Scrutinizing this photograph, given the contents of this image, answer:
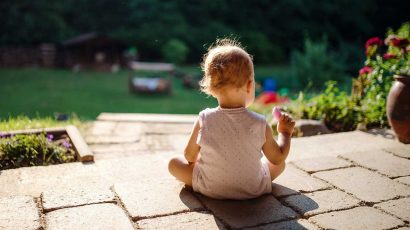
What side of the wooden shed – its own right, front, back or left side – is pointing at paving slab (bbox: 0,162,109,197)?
front

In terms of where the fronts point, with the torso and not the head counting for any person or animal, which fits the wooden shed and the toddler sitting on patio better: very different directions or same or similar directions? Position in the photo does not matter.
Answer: very different directions

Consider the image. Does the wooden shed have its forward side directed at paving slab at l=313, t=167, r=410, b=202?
yes

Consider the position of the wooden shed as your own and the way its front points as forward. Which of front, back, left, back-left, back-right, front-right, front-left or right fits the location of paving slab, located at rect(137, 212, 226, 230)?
front

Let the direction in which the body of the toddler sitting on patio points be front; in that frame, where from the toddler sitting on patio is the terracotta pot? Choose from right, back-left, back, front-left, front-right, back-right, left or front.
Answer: front-right

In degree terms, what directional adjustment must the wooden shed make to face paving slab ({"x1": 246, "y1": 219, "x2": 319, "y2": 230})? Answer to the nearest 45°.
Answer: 0° — it already faces it

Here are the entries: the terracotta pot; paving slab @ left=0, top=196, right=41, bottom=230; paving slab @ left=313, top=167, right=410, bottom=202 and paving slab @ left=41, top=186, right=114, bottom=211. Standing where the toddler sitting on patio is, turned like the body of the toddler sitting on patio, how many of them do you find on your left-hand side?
2

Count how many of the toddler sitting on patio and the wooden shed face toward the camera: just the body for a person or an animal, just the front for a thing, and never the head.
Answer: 1

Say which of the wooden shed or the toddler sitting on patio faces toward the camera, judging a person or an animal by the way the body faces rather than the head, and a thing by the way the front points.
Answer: the wooden shed

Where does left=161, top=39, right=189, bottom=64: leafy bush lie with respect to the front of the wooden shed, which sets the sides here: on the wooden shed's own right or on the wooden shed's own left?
on the wooden shed's own left

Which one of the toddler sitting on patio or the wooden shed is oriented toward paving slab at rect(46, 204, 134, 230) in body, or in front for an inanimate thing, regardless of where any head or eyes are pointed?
the wooden shed

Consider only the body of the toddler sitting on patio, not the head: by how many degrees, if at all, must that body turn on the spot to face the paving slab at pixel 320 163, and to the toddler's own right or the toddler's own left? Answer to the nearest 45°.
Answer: approximately 45° to the toddler's own right

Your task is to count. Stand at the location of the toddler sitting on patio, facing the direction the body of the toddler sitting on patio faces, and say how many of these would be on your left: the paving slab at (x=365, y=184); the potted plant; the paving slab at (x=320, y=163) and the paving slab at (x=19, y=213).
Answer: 1

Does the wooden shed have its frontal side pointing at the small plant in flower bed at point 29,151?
yes

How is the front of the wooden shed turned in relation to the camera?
facing the viewer

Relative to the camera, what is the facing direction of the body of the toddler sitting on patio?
away from the camera
